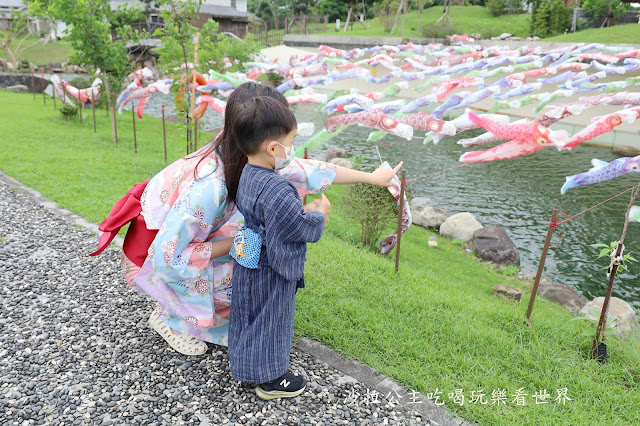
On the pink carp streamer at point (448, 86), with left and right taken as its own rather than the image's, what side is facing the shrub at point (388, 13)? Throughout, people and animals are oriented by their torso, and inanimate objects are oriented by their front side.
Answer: left

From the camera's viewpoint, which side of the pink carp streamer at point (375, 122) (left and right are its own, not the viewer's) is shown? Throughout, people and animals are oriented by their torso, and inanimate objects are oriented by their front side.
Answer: right

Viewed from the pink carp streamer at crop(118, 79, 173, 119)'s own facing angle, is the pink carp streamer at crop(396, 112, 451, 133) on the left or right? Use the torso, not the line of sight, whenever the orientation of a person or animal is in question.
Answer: on its right

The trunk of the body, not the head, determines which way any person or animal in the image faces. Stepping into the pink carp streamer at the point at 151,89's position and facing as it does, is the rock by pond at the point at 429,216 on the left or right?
on its right

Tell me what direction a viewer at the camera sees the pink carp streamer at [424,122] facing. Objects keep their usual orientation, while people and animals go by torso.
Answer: facing to the right of the viewer

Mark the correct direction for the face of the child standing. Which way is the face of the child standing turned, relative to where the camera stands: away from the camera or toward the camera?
away from the camera

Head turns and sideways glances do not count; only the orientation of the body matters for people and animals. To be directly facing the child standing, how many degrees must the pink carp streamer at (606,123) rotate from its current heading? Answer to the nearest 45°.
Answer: approximately 90° to its right

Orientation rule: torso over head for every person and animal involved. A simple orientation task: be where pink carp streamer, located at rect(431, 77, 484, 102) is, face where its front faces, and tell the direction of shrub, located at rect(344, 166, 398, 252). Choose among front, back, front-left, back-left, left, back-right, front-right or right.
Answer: right

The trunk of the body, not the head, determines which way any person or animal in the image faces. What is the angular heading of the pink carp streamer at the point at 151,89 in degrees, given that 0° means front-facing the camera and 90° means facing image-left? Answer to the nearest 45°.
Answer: approximately 270°

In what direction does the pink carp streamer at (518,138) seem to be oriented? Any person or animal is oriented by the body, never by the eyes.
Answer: to the viewer's right

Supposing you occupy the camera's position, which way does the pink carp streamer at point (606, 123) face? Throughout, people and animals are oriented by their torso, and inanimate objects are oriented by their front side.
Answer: facing to the right of the viewer

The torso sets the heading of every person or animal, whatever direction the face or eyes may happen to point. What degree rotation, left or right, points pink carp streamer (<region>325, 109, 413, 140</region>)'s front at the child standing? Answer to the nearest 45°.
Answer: approximately 90° to its right

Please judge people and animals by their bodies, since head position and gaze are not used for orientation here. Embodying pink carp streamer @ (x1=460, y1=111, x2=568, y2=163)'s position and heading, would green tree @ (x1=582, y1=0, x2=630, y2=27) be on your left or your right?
on your left
